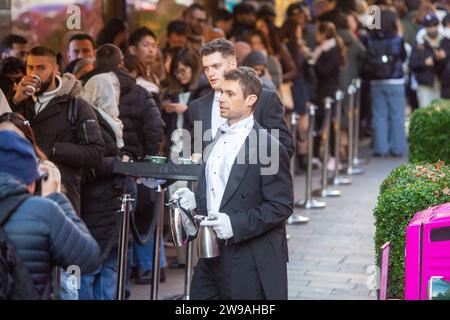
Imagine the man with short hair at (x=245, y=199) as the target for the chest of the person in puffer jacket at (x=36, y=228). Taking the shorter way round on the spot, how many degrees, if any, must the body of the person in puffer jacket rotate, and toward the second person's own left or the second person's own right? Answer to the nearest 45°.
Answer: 0° — they already face them

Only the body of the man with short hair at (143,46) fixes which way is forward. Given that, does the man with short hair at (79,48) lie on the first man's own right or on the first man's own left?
on the first man's own right

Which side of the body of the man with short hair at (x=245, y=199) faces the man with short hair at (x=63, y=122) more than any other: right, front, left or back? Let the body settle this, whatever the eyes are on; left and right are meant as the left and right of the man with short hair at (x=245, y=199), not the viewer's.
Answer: right

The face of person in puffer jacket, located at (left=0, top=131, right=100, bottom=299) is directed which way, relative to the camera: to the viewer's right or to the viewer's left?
to the viewer's right

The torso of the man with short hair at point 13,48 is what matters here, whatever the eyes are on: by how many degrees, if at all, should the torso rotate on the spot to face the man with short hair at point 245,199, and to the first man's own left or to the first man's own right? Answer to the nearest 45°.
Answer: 0° — they already face them

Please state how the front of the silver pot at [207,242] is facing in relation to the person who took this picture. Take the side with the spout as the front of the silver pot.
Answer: facing to the left of the viewer
